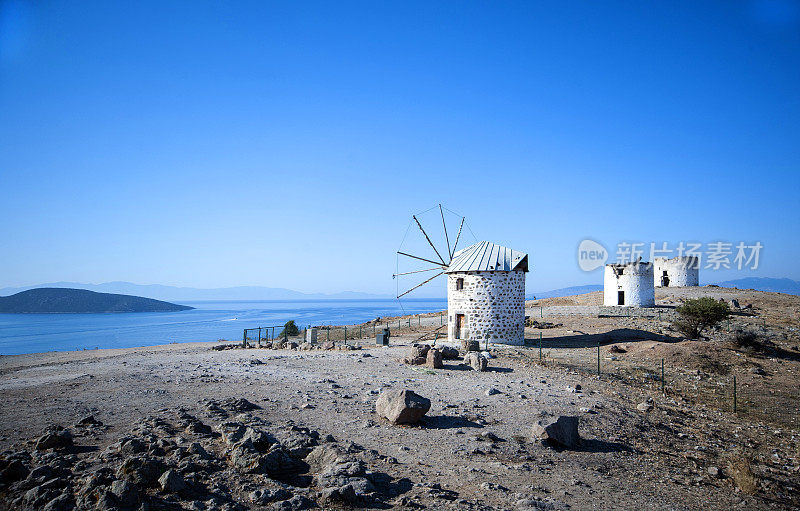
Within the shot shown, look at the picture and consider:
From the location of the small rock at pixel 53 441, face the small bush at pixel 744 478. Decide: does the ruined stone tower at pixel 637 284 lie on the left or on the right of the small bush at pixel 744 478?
left

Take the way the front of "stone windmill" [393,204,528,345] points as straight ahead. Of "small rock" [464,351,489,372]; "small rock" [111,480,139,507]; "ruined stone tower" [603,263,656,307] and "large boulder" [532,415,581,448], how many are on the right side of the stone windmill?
1

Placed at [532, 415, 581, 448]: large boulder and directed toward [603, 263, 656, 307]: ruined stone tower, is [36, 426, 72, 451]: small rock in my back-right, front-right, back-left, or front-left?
back-left

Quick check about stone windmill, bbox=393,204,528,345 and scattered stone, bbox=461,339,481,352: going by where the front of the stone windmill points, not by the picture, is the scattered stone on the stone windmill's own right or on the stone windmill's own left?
on the stone windmill's own left

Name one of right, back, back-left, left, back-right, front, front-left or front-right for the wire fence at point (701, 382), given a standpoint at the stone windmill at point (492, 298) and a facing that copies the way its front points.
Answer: left

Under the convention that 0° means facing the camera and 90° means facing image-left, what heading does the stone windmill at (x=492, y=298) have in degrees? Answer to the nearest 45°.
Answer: approximately 135°
